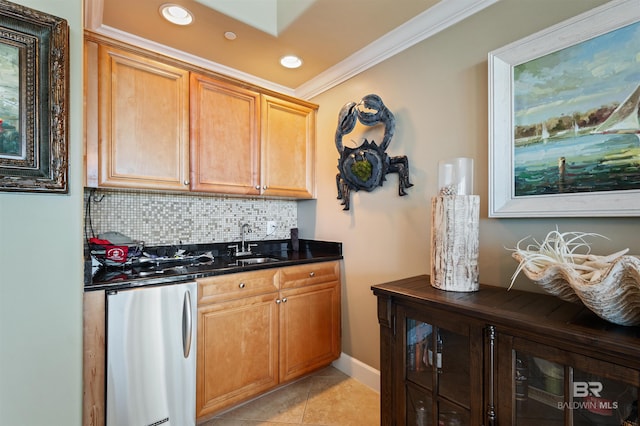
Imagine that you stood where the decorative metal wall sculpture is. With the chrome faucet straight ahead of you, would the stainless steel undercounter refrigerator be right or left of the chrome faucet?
left

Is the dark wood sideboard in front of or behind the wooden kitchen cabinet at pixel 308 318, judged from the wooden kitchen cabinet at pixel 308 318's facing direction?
in front

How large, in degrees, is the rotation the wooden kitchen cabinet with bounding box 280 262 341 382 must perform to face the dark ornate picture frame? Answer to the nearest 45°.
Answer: approximately 90° to its right

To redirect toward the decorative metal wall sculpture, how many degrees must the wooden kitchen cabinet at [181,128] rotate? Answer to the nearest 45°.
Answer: approximately 45° to its left

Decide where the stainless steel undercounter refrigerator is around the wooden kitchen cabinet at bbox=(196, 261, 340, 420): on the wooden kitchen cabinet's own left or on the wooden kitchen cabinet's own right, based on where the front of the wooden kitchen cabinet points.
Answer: on the wooden kitchen cabinet's own right

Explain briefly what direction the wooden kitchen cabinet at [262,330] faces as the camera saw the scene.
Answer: facing the viewer and to the right of the viewer

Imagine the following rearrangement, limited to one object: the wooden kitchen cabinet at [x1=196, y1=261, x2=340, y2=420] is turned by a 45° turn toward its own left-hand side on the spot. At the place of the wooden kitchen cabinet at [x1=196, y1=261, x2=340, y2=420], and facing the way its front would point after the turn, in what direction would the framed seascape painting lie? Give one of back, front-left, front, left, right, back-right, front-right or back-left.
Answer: front-right

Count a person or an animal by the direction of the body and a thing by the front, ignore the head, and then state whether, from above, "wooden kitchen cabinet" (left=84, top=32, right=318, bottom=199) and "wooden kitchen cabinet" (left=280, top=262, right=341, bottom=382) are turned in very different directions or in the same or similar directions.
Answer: same or similar directions

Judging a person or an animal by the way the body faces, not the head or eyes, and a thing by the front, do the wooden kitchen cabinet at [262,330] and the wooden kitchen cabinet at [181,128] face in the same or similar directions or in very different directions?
same or similar directions

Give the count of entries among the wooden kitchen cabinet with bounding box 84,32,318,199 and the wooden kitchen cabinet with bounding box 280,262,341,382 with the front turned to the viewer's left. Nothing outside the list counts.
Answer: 0
